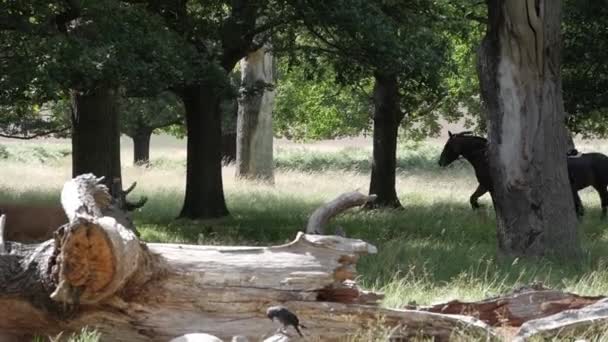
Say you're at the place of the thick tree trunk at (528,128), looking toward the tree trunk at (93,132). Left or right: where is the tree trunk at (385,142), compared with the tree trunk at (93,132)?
right

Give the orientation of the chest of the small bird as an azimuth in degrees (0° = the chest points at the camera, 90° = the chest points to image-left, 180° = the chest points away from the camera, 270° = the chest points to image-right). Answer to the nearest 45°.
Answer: approximately 90°

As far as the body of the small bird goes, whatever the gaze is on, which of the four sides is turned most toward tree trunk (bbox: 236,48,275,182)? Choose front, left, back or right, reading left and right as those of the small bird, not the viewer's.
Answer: right

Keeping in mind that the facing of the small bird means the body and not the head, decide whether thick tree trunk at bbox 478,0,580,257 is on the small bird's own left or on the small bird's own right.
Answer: on the small bird's own right

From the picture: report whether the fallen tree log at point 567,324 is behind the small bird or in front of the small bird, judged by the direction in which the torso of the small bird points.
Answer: behind

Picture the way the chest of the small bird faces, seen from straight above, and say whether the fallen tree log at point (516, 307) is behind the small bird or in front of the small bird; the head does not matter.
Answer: behind
